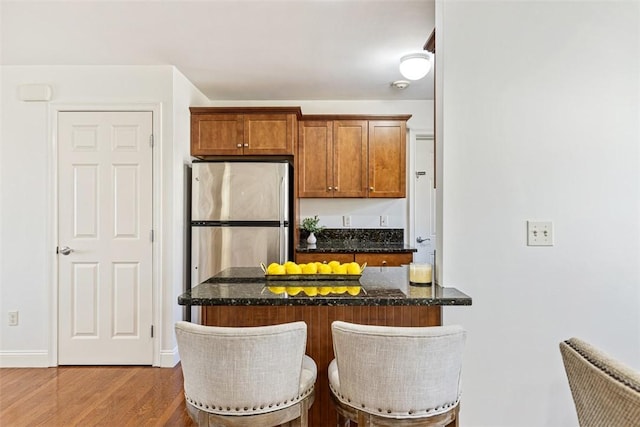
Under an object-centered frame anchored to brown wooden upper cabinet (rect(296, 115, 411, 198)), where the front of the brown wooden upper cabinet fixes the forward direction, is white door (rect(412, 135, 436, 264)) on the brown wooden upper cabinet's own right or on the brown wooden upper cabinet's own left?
on the brown wooden upper cabinet's own left

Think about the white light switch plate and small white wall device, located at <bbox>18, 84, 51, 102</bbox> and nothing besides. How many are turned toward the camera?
2

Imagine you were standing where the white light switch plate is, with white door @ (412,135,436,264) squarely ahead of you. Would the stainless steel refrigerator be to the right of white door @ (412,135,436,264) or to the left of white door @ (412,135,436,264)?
left

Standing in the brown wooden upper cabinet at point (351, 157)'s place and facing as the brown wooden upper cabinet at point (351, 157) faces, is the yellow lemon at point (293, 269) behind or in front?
in front

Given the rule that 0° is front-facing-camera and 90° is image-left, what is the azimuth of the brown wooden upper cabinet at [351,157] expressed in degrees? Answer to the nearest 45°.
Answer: approximately 0°

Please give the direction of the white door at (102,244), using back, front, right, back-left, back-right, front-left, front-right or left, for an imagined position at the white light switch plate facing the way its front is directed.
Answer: right

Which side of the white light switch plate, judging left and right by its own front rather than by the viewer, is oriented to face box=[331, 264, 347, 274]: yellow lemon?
right

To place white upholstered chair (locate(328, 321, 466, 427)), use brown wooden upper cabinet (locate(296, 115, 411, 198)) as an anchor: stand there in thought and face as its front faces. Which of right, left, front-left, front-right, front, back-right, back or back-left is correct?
front

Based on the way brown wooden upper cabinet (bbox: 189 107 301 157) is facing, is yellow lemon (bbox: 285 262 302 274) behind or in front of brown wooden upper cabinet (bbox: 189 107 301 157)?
in front

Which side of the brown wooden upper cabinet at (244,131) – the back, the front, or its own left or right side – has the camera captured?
front

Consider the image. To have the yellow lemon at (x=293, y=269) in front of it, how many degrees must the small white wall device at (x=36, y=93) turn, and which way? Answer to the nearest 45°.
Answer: approximately 45° to its left

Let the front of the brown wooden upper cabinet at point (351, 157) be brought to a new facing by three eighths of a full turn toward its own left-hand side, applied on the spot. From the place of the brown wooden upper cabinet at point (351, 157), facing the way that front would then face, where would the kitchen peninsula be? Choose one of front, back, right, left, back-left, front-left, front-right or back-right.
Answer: back-right

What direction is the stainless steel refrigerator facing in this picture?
toward the camera

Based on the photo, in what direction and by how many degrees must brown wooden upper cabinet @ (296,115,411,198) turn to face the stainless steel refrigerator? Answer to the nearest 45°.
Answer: approximately 45° to its right
